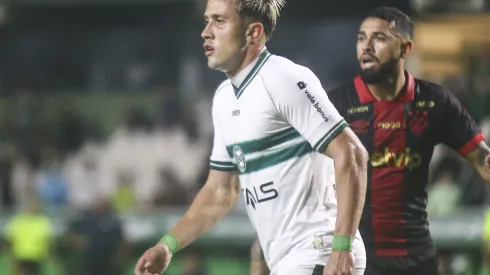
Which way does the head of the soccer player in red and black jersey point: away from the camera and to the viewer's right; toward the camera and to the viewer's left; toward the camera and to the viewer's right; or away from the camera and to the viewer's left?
toward the camera and to the viewer's left

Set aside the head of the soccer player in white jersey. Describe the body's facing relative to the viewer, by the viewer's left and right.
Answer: facing the viewer and to the left of the viewer

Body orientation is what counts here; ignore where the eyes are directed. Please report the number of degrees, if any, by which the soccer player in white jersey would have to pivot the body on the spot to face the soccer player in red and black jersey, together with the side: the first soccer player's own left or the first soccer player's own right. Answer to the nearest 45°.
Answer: approximately 180°
